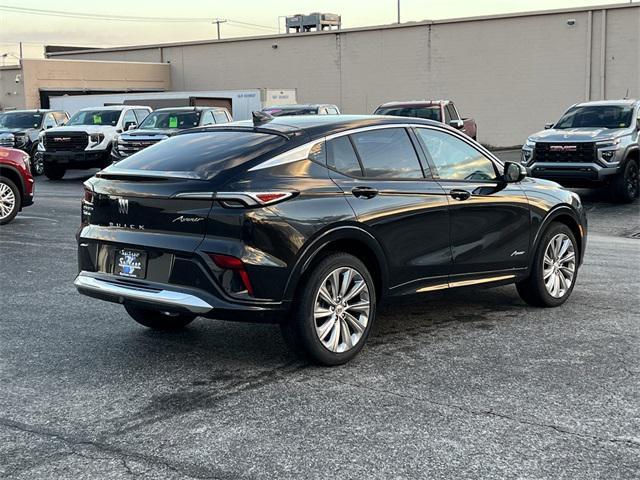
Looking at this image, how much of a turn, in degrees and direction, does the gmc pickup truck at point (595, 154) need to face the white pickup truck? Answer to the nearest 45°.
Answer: approximately 45° to its right

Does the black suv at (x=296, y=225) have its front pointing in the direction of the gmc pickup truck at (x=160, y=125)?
no

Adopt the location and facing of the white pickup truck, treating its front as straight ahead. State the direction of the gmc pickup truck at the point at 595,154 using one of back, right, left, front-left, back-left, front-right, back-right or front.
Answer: left

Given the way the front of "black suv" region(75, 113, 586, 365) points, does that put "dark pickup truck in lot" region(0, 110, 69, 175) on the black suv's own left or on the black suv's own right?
on the black suv's own left

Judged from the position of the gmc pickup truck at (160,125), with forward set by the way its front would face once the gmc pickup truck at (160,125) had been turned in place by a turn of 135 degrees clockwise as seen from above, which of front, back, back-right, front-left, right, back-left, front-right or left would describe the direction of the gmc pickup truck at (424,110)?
right

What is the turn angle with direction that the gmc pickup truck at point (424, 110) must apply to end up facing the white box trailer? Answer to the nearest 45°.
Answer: approximately 90° to its right

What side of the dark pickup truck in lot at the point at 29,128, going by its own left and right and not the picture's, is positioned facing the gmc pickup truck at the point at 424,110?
left

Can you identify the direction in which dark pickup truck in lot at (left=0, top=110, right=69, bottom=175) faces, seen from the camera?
facing the viewer and to the left of the viewer

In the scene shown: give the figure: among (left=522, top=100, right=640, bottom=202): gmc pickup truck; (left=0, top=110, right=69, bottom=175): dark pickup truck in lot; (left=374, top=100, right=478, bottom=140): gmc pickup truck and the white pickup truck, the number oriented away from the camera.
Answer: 0

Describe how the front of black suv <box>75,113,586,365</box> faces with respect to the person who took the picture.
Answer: facing away from the viewer and to the right of the viewer

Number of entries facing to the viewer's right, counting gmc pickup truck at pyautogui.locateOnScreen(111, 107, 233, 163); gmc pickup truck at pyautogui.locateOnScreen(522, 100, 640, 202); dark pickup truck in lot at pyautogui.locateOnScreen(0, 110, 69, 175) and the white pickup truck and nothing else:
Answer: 0

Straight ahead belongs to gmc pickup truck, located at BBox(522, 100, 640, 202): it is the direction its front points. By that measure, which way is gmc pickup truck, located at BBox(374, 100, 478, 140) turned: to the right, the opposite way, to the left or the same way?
the same way

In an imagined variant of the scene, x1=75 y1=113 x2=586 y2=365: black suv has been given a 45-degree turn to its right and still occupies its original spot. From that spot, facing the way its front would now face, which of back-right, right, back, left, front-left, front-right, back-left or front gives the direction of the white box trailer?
left

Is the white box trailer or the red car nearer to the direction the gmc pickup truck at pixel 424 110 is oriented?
the red car

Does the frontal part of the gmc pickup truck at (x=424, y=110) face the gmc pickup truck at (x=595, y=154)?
no

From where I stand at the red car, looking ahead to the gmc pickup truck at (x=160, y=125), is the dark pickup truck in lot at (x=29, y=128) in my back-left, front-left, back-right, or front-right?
front-left

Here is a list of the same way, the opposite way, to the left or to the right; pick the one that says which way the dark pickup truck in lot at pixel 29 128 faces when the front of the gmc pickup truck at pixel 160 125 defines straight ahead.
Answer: the same way

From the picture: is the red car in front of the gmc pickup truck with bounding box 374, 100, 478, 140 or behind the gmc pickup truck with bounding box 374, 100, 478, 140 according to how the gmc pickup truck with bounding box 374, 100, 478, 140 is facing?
in front

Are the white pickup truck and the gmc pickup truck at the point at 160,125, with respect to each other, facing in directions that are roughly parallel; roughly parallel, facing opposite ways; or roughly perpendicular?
roughly parallel
